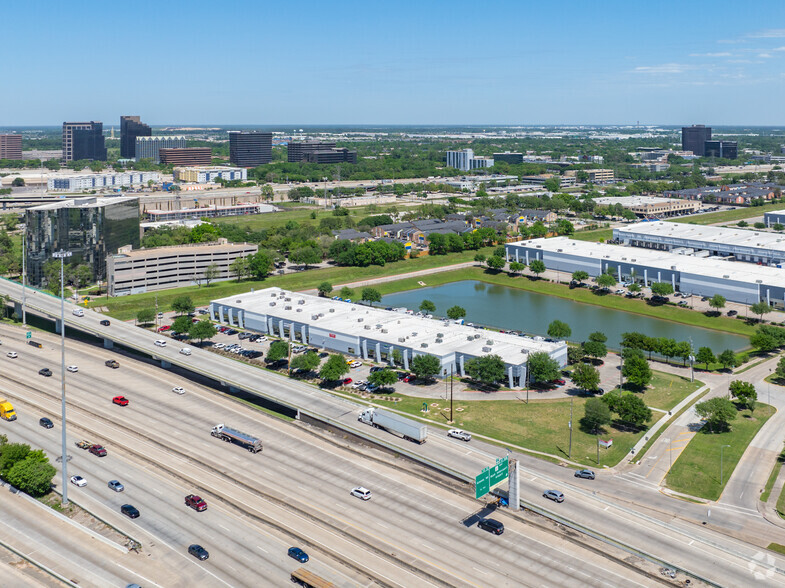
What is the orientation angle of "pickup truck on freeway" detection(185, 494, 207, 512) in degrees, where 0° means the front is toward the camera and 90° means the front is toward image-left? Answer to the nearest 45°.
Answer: approximately 315°

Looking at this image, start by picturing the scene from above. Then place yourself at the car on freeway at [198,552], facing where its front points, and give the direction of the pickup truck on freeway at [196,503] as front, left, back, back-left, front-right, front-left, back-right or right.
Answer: back-left

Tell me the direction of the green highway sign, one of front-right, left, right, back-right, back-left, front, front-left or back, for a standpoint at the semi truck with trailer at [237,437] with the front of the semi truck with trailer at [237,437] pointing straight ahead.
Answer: back

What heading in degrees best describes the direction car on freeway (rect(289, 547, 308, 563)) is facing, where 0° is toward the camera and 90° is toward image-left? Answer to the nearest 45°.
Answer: approximately 315°

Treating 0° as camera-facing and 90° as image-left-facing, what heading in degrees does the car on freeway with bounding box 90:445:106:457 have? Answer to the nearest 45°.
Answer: approximately 315°

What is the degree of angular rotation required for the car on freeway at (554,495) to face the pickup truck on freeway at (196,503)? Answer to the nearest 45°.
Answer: approximately 45° to its left

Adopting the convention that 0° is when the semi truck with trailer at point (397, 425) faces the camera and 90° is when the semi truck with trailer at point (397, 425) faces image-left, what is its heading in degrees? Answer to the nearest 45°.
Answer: approximately 135°

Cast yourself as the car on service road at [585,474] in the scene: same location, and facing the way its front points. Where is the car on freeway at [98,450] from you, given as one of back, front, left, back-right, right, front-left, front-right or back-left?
front-left

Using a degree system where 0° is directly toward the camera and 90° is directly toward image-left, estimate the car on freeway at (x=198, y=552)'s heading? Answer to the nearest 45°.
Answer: approximately 315°
